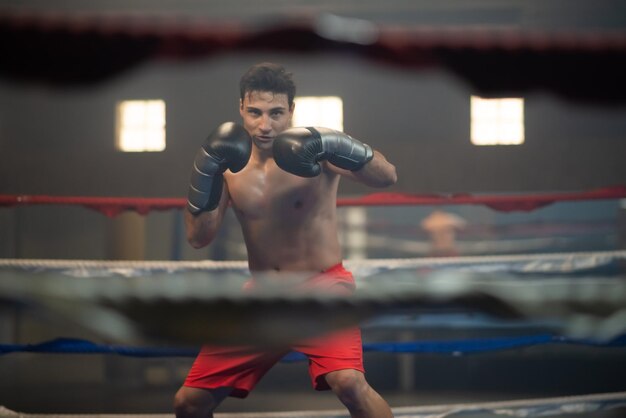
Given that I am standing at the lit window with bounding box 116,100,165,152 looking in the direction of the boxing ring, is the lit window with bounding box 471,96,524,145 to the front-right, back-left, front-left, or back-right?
front-left

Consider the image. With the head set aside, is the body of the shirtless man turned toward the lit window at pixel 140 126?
no

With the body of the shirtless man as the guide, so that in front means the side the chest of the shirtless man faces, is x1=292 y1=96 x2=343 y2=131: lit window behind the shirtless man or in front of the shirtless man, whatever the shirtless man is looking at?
behind

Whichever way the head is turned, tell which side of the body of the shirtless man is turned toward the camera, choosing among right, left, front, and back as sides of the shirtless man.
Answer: front

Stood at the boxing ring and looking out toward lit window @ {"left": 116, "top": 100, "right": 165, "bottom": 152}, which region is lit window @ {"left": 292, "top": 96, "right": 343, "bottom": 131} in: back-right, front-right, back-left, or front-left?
front-right

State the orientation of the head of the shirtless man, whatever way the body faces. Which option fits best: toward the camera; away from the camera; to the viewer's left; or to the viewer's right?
toward the camera

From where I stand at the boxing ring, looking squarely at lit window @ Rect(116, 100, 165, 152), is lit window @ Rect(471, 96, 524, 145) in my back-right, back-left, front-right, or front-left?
front-right

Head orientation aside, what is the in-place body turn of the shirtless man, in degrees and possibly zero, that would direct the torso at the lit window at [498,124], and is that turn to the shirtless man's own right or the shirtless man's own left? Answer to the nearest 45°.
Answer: approximately 135° to the shirtless man's own left

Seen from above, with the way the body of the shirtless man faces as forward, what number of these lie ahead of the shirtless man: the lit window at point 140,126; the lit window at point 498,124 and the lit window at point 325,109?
0

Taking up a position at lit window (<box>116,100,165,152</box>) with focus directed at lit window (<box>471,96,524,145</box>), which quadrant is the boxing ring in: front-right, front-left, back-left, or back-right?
front-right
